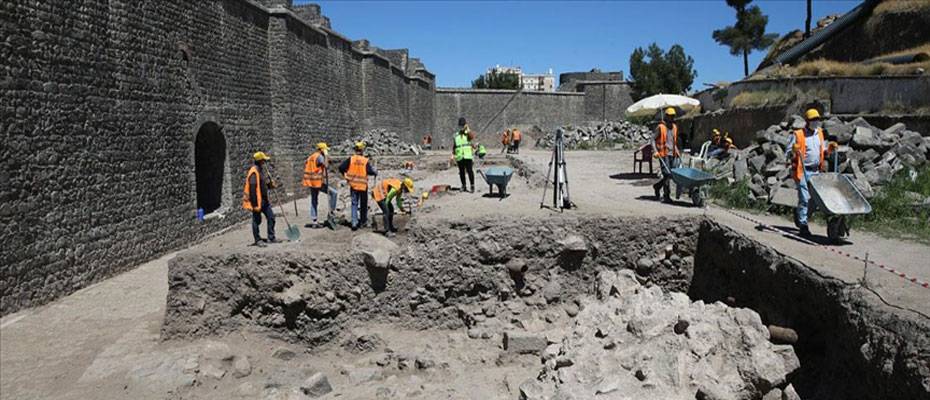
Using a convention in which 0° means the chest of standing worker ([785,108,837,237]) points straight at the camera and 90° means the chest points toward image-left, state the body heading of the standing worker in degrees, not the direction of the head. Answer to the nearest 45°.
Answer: approximately 315°

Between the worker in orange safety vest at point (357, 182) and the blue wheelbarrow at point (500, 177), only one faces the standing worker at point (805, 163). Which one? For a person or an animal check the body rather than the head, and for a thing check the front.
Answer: the blue wheelbarrow

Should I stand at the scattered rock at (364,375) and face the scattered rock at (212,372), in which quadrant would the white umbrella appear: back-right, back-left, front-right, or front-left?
back-right

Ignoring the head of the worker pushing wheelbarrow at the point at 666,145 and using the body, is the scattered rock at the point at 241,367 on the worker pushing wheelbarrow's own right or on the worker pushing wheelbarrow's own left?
on the worker pushing wheelbarrow's own right
